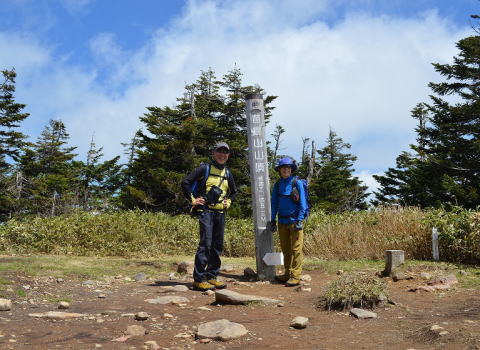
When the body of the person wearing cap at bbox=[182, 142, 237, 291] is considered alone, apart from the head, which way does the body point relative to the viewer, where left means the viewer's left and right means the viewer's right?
facing the viewer and to the right of the viewer

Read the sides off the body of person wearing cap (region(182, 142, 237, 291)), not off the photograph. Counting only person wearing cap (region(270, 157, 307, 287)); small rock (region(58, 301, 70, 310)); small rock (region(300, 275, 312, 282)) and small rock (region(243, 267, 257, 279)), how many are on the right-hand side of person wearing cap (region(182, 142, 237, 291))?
1

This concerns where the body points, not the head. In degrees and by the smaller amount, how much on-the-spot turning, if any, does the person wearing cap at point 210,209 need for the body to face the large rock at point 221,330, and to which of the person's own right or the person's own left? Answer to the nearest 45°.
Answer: approximately 45° to the person's own right

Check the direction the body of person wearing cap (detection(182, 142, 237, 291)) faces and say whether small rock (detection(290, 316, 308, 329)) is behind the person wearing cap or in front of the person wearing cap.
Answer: in front

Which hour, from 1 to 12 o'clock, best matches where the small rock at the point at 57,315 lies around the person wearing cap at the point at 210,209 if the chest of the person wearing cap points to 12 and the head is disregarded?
The small rock is roughly at 3 o'clock from the person wearing cap.

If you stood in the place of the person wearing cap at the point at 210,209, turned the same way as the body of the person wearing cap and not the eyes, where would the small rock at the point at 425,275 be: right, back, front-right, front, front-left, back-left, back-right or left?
front-left

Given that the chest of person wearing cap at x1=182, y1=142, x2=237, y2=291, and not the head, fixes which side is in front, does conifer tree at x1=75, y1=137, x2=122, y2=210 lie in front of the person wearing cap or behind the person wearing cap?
behind

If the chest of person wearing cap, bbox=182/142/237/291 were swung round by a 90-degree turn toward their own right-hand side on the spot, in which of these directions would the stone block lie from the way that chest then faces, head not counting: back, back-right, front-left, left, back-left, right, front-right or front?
back-left

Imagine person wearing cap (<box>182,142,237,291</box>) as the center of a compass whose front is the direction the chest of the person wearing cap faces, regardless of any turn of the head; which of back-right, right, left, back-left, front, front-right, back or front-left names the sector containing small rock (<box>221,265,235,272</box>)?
back-left

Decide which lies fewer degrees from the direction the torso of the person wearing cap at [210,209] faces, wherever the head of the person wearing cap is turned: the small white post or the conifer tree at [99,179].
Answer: the small white post

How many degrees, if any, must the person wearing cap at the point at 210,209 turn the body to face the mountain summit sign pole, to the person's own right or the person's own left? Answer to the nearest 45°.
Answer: approximately 90° to the person's own left

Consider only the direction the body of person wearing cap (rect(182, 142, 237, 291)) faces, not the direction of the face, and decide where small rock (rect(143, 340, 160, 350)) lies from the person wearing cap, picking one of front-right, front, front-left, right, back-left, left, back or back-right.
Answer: front-right
